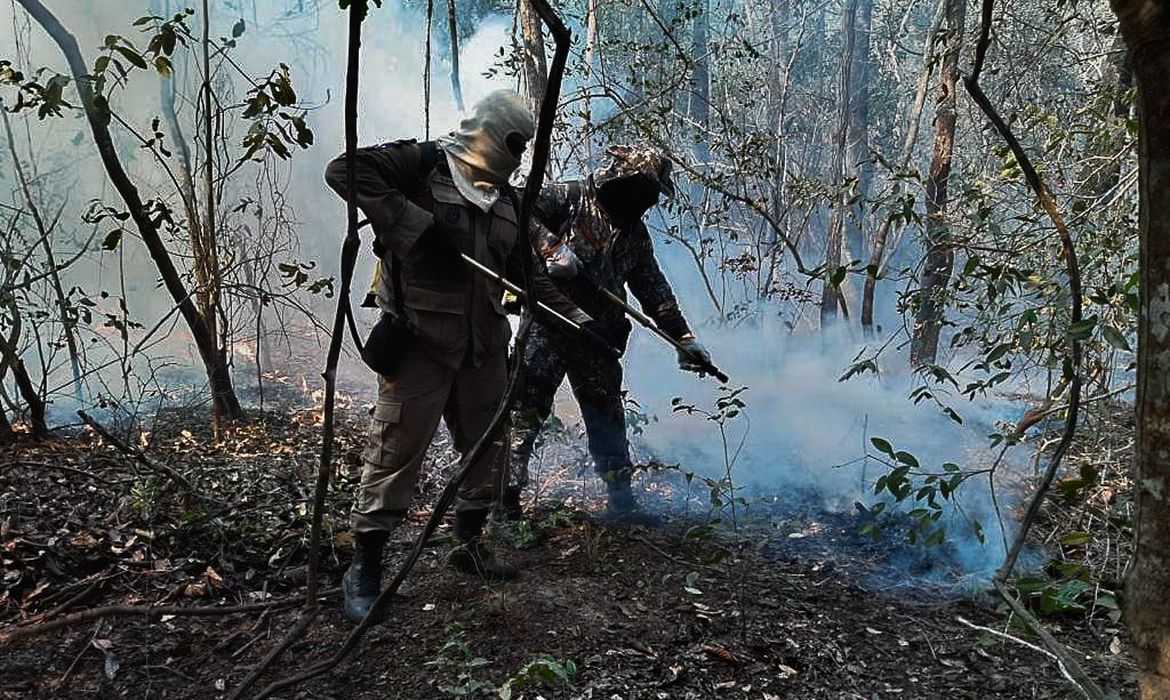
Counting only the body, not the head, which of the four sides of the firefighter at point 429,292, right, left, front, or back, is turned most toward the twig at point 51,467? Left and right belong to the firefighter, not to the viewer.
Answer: back

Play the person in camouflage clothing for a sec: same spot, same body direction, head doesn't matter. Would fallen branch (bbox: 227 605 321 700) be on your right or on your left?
on your right

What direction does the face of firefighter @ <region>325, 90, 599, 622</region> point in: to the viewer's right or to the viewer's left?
to the viewer's right

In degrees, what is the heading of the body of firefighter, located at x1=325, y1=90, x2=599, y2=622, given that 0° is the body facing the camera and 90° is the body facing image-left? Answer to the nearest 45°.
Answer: approximately 315°

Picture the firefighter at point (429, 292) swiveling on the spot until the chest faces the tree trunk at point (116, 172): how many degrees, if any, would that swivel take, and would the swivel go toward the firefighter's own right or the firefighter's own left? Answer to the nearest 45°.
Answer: approximately 180°

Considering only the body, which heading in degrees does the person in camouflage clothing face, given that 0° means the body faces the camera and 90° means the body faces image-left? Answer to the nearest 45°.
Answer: approximately 315°
